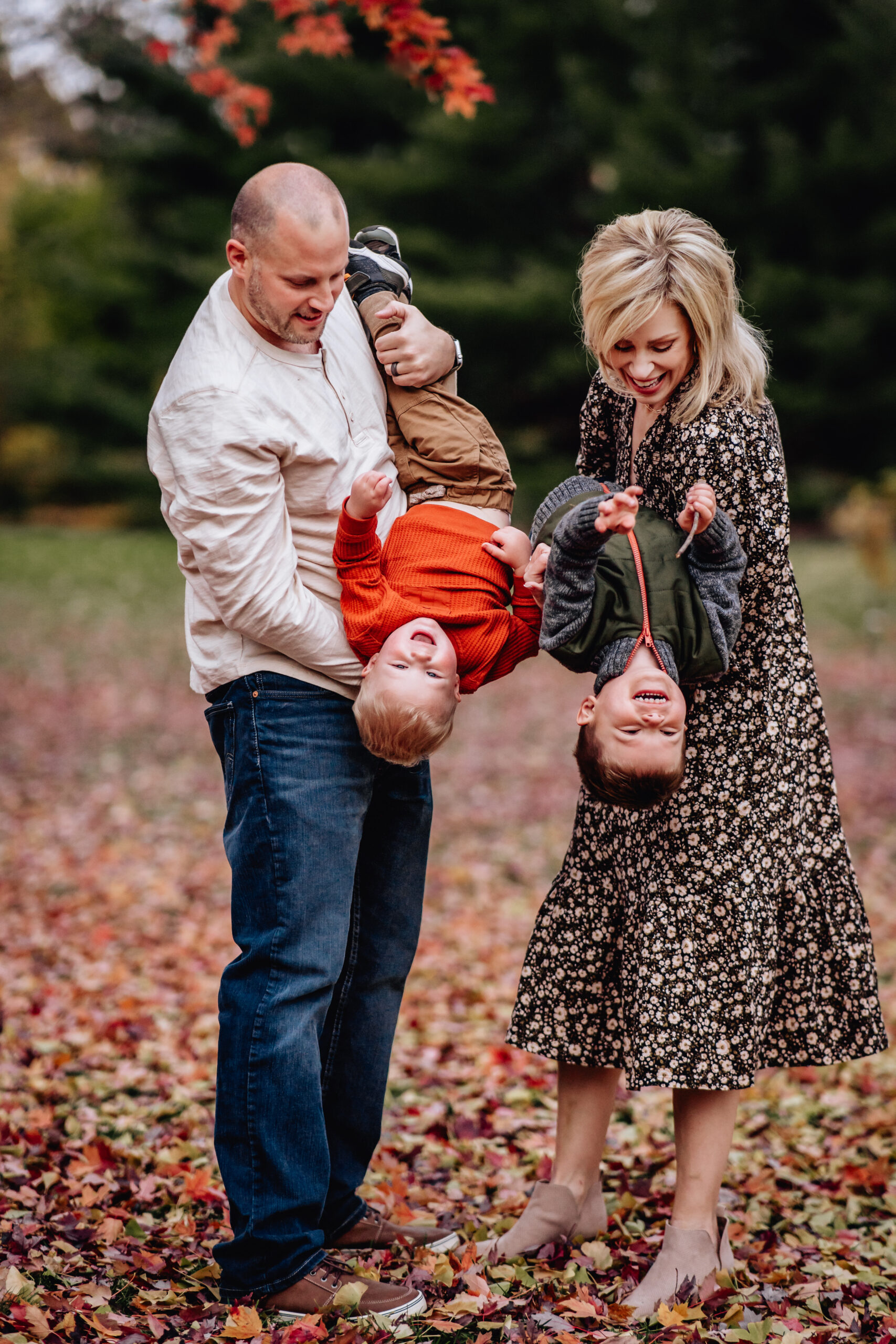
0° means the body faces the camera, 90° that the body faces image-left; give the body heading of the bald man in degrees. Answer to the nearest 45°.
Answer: approximately 315°

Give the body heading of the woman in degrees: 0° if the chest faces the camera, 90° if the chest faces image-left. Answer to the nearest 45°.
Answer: approximately 45°

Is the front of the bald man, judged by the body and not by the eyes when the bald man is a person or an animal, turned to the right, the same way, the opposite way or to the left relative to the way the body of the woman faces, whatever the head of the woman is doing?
to the left

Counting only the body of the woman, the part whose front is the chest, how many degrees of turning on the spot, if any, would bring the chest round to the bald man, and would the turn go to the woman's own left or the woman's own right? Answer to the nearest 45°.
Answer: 0° — they already face them
